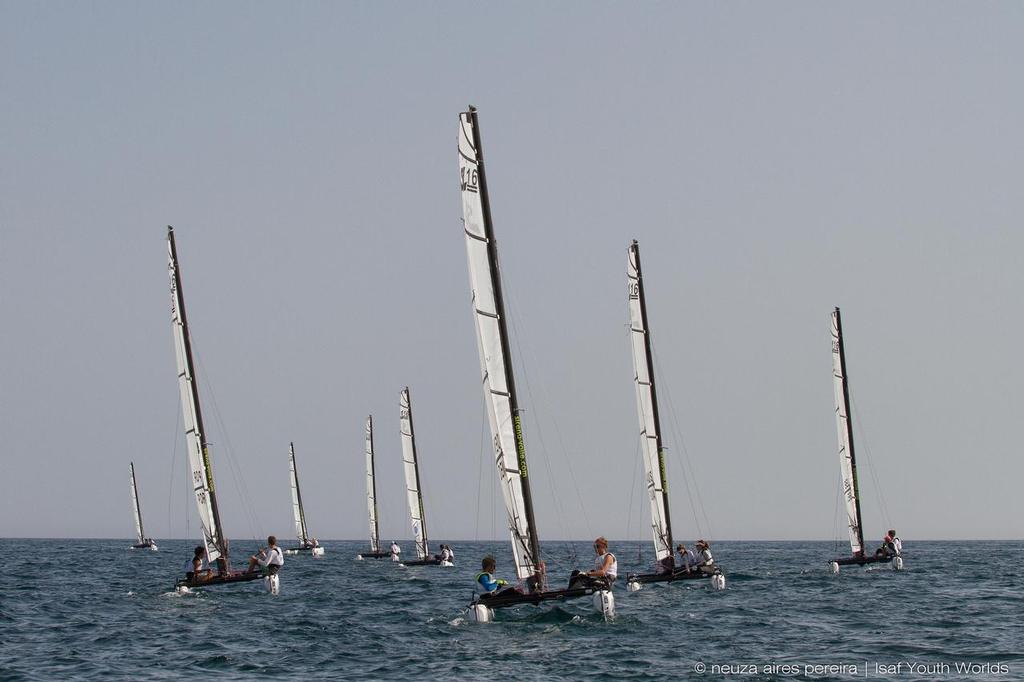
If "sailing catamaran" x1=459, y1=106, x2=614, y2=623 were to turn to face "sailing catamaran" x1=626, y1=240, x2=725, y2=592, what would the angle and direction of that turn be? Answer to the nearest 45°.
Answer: approximately 180°

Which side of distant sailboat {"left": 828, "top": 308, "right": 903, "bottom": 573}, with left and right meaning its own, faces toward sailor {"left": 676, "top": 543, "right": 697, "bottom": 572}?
front

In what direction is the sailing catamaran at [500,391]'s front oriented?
toward the camera

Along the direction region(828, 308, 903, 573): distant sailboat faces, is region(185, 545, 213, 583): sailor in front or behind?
in front

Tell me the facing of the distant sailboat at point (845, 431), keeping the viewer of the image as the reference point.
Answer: facing the viewer

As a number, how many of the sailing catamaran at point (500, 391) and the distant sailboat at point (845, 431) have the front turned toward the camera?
2

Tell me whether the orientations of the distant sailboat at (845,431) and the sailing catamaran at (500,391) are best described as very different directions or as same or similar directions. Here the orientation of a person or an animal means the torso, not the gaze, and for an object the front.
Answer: same or similar directions

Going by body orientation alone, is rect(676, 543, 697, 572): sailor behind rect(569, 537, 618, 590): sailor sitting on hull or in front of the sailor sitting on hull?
behind

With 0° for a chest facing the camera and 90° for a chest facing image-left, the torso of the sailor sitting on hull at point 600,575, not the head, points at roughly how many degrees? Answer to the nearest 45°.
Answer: approximately 45°

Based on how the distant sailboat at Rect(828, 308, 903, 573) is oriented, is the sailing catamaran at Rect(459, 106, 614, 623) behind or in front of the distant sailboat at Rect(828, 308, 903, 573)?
in front
